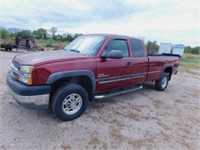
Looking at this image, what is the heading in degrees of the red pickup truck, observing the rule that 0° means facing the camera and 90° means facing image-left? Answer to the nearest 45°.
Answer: approximately 45°
